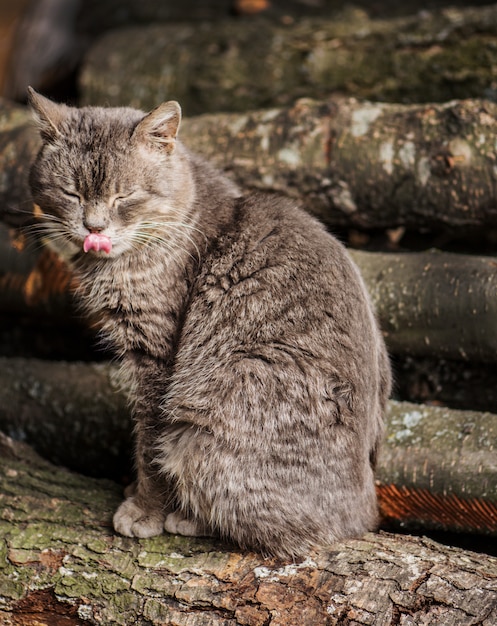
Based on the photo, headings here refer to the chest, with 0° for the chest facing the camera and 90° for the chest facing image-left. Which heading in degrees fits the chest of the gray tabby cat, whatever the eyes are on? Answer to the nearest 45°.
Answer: approximately 90°
